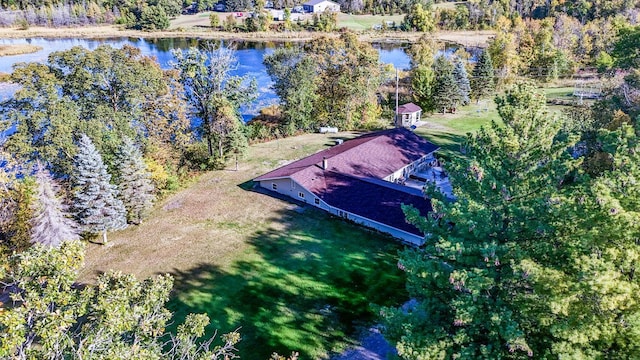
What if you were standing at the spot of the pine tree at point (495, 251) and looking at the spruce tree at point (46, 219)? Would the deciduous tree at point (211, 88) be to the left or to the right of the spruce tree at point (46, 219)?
right
